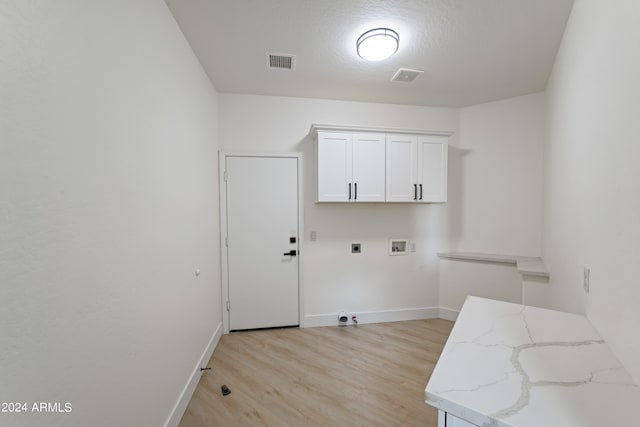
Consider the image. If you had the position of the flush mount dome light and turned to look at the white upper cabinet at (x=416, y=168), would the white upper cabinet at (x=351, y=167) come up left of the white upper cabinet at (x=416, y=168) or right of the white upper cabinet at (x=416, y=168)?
left

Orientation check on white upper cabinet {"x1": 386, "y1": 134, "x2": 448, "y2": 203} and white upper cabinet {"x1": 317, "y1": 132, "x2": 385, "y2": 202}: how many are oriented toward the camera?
2

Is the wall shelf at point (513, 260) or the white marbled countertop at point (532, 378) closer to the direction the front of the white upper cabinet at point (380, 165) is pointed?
the white marbled countertop

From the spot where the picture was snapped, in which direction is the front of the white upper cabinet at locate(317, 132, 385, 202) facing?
facing the viewer

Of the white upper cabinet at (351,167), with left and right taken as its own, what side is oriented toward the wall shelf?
left

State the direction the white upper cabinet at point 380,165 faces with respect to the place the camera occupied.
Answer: facing the viewer

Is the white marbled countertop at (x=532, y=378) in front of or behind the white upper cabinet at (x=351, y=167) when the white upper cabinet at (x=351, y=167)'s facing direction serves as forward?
in front

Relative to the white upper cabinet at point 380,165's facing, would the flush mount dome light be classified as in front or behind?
in front

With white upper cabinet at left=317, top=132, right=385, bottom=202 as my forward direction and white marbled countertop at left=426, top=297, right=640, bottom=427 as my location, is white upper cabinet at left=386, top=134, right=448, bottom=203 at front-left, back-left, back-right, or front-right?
front-right

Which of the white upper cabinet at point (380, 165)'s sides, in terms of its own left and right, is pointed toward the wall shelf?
left

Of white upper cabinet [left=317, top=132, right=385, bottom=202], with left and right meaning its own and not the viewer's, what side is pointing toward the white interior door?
right

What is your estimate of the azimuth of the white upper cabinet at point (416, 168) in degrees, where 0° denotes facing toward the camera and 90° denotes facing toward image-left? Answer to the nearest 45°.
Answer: approximately 0°

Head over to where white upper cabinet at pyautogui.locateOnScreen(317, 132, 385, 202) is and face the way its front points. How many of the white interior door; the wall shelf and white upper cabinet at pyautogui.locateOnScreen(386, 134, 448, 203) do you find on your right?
1
